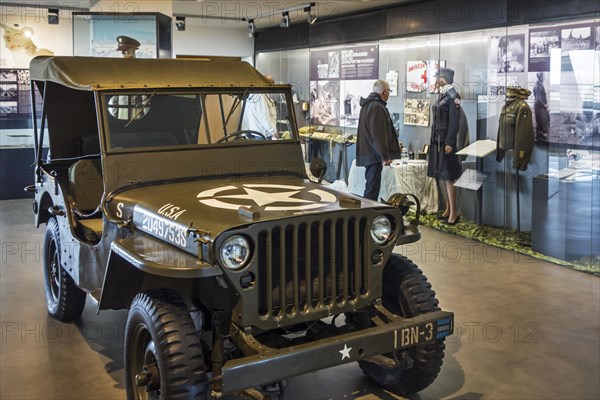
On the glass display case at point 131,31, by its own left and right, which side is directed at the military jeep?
front

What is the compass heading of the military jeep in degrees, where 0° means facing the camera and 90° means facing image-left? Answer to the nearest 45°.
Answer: approximately 315°

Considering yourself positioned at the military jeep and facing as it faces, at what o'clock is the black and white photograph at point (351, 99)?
The black and white photograph is roughly at 8 o'clock from the military jeep.

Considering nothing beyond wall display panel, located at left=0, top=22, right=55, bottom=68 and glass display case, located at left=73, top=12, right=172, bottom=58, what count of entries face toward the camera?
2

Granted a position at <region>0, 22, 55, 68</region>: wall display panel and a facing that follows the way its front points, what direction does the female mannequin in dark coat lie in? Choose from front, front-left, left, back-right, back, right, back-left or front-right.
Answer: front-left

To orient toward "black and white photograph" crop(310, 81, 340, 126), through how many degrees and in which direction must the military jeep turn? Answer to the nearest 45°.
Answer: approximately 135° to its left

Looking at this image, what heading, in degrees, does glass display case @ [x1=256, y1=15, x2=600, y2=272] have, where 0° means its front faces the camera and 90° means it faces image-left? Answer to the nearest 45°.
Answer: approximately 45°

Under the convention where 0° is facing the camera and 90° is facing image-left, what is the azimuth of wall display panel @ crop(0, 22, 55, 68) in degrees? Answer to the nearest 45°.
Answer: approximately 0°
